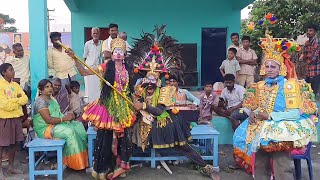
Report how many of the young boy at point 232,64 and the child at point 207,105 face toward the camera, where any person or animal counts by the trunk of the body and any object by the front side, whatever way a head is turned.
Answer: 2

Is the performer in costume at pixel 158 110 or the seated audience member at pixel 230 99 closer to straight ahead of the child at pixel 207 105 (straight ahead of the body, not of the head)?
the performer in costume

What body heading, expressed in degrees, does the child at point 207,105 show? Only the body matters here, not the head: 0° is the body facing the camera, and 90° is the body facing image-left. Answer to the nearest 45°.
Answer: approximately 0°

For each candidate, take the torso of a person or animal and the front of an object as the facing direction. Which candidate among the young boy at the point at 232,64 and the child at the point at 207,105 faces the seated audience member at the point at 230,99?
the young boy

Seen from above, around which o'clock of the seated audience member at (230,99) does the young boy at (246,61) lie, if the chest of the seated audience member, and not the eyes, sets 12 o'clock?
The young boy is roughly at 5 o'clock from the seated audience member.

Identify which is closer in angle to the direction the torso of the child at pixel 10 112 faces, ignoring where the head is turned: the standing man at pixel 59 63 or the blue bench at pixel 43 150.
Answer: the blue bench
